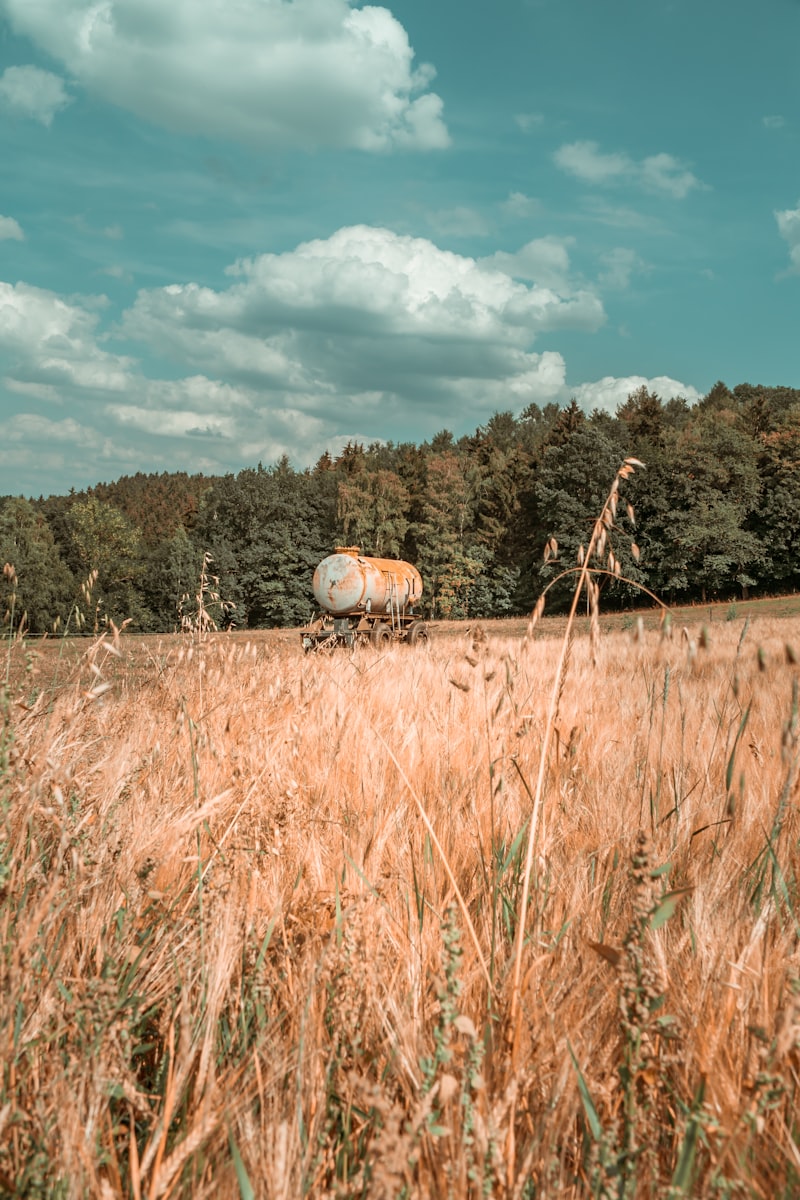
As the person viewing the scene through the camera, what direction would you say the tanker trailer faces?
facing the viewer and to the left of the viewer
